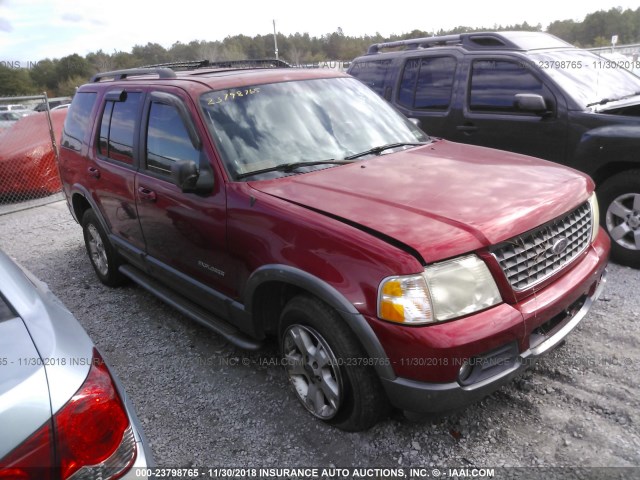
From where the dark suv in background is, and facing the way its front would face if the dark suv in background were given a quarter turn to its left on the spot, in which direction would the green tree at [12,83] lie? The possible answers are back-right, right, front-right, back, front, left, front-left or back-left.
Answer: left

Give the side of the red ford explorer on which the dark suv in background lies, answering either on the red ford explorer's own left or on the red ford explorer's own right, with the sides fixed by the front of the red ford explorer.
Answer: on the red ford explorer's own left

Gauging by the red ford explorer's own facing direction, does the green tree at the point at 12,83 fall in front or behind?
behind

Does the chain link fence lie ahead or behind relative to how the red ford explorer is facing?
behind

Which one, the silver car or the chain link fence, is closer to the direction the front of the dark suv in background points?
the silver car

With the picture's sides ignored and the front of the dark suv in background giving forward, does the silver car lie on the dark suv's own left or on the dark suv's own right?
on the dark suv's own right

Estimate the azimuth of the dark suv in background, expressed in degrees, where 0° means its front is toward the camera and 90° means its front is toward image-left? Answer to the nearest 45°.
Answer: approximately 315°

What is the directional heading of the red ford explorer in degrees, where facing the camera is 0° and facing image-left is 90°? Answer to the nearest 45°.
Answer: approximately 315°

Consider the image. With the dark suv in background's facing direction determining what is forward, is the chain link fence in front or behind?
behind

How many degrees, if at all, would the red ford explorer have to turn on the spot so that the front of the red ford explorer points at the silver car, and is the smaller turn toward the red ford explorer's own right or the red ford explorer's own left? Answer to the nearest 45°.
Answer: approximately 90° to the red ford explorer's own right
